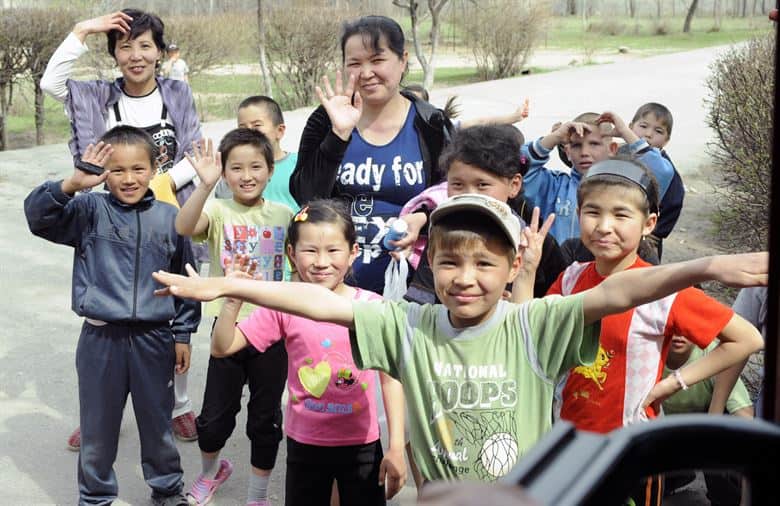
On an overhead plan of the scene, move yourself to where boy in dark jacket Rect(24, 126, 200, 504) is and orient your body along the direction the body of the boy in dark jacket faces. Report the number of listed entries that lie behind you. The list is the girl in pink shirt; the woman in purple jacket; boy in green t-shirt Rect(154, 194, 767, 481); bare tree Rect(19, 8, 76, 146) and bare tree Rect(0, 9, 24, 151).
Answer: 3

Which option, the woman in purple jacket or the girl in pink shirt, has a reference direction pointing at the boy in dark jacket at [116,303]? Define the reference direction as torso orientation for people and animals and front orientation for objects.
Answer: the woman in purple jacket

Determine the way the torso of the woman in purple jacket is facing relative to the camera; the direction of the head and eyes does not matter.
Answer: toward the camera

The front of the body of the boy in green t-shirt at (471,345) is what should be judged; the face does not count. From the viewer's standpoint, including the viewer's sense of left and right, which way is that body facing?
facing the viewer

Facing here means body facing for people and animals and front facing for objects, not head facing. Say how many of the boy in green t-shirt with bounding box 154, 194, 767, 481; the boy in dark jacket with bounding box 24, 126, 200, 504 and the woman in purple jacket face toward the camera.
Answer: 3

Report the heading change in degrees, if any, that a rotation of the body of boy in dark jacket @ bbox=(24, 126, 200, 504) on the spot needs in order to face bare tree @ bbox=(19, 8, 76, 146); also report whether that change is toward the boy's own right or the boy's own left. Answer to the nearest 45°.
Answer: approximately 180°

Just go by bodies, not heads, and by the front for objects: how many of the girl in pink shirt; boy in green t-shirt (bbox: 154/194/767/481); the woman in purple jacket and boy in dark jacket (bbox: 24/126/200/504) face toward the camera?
4
